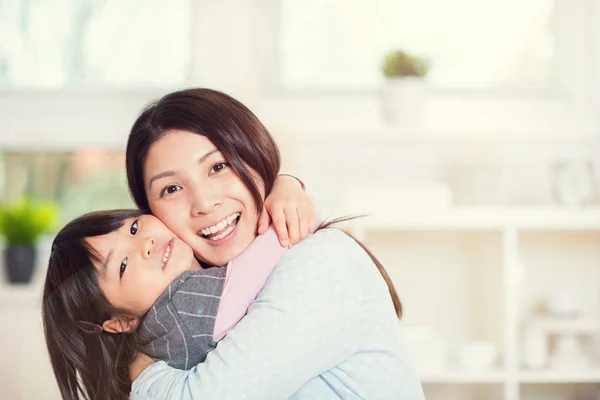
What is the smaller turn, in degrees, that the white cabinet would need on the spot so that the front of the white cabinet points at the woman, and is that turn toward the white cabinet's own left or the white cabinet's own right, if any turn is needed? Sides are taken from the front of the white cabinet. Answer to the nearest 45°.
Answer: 0° — it already faces them

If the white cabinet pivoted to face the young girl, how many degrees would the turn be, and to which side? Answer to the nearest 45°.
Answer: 0° — it already faces them

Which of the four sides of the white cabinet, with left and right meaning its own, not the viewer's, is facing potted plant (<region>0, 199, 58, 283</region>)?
right

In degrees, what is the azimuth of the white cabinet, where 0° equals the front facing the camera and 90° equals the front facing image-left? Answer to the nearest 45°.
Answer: approximately 0°
